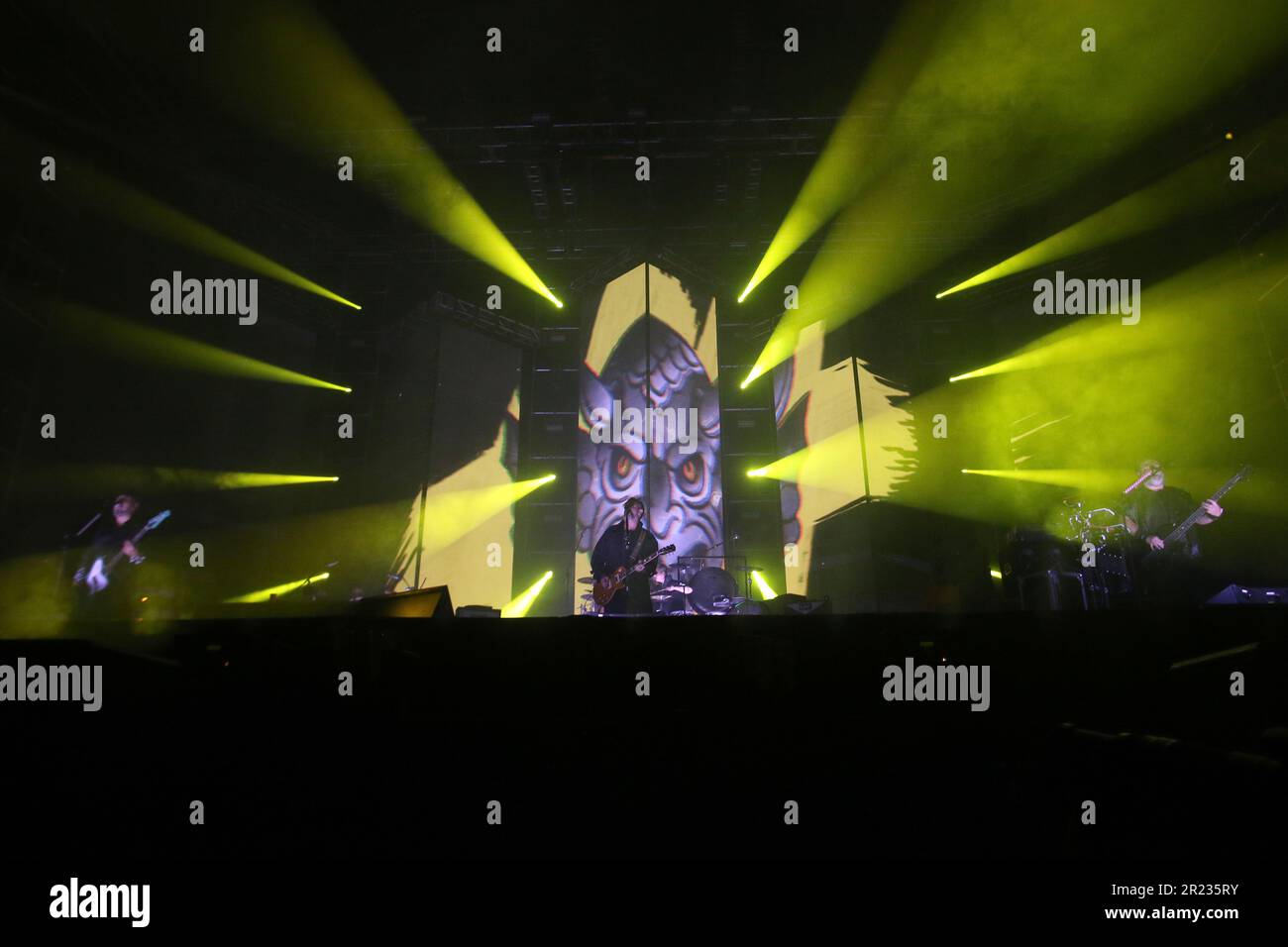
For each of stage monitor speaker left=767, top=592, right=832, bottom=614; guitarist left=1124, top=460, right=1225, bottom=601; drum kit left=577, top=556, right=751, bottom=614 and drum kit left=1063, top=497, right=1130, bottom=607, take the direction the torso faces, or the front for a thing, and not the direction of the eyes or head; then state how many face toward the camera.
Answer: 3

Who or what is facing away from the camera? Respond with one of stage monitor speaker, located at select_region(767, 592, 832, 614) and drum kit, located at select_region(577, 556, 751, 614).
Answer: the stage monitor speaker

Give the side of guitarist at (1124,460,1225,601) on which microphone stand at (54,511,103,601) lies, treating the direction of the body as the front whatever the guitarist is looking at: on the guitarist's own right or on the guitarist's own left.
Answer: on the guitarist's own right

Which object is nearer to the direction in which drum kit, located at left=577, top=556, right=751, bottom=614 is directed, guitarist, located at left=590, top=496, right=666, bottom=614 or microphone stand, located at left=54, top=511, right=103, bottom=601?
the guitarist

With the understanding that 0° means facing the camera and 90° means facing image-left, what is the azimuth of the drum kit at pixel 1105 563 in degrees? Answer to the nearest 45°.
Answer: approximately 0°

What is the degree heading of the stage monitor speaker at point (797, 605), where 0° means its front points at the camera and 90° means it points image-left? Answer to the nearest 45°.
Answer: approximately 180°

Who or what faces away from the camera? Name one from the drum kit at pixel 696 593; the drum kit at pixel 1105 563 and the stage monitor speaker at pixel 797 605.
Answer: the stage monitor speaker

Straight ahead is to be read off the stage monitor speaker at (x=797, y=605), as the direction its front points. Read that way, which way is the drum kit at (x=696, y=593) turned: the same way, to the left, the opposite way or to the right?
the opposite way
